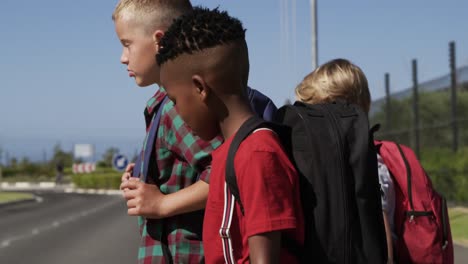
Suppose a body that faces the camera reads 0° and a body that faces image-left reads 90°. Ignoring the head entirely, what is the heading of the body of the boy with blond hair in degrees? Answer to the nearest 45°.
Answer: approximately 90°

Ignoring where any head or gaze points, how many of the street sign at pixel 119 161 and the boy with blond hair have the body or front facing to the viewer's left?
1

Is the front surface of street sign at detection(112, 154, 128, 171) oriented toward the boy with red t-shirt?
yes

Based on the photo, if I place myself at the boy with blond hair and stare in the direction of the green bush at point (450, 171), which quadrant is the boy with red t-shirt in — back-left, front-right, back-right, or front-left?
back-right

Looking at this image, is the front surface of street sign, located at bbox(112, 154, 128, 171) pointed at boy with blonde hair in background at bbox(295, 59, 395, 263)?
yes

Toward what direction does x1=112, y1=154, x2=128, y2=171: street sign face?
toward the camera

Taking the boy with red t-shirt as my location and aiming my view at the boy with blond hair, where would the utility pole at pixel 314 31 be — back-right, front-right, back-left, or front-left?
front-right

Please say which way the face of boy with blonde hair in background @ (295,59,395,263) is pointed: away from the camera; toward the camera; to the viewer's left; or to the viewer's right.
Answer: away from the camera

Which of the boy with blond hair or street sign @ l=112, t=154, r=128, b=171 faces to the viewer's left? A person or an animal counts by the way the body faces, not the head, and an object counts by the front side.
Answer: the boy with blond hair

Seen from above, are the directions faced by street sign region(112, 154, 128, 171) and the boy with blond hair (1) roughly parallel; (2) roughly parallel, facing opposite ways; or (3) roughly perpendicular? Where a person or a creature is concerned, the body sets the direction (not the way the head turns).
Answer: roughly perpendicular

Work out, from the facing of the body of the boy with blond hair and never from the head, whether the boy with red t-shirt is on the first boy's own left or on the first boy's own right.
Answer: on the first boy's own left

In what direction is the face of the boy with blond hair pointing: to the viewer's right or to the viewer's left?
to the viewer's left
